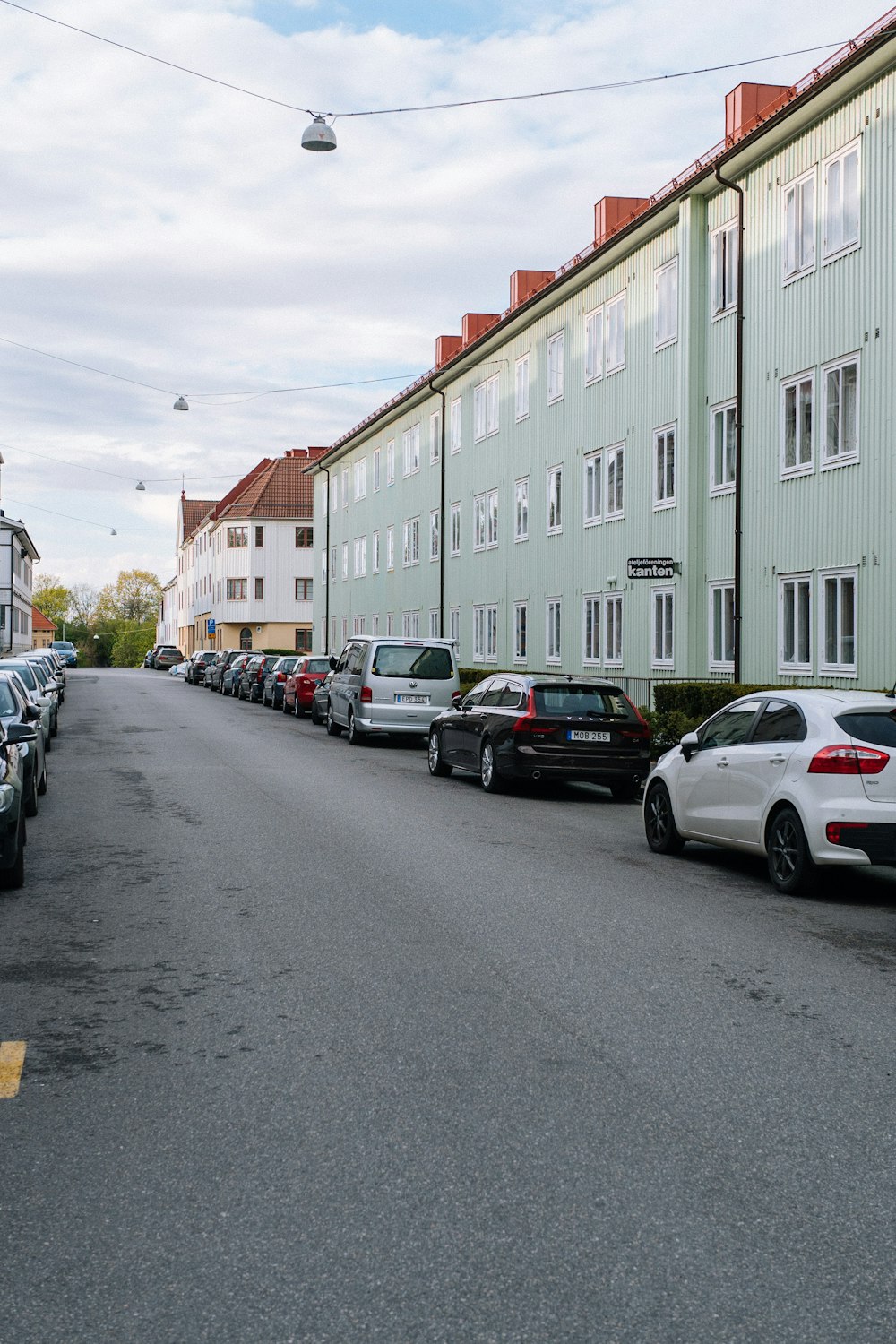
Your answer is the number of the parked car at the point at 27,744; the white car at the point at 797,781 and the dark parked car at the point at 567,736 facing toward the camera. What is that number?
1

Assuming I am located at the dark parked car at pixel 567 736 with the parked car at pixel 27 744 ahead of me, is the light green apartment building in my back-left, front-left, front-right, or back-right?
back-right

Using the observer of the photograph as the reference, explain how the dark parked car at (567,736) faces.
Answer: facing away from the viewer and to the left of the viewer

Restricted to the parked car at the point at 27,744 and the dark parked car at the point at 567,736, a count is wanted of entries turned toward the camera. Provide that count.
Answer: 1

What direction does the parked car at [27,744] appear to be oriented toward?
toward the camera

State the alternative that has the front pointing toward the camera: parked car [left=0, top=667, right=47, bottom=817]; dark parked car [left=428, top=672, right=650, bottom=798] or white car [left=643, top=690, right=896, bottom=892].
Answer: the parked car

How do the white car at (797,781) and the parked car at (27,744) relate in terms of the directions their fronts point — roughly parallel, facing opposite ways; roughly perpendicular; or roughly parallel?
roughly parallel, facing opposite ways

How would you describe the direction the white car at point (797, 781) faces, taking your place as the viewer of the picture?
facing away from the viewer and to the left of the viewer

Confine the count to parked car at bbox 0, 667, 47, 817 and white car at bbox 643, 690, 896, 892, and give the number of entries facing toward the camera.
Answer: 1

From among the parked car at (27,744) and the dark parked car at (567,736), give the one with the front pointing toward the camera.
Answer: the parked car

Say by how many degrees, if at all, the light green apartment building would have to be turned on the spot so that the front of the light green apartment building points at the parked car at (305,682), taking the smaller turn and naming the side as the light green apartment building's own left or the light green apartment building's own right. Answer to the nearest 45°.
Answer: approximately 90° to the light green apartment building's own right

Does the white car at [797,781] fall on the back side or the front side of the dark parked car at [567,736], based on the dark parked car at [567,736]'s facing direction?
on the back side

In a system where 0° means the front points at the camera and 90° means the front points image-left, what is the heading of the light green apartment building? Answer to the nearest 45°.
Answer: approximately 45°

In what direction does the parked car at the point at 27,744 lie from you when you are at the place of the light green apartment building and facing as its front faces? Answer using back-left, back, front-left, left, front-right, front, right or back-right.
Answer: front
